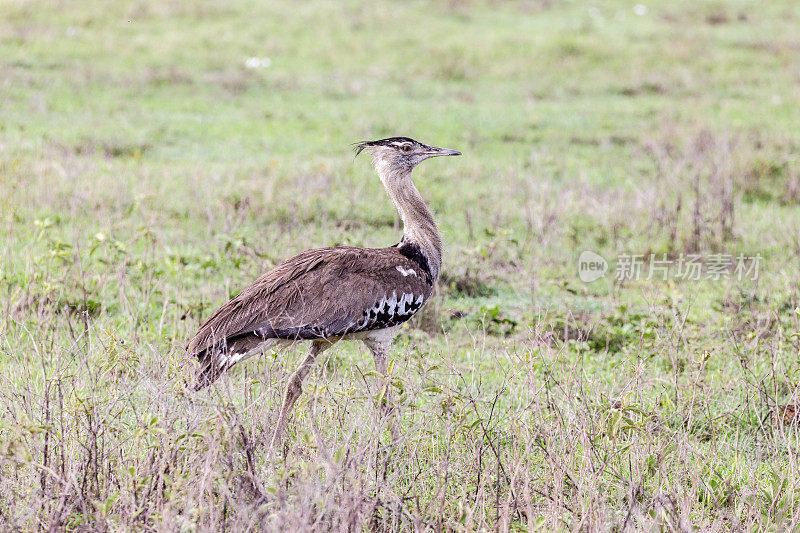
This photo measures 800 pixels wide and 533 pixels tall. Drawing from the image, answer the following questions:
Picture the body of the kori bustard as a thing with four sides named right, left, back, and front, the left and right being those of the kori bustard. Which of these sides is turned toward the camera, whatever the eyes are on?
right

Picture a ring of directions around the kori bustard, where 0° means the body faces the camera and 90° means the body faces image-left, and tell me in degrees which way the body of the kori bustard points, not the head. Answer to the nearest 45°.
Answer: approximately 270°
